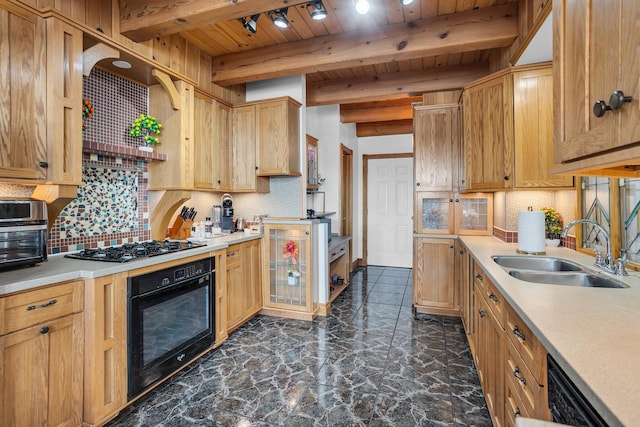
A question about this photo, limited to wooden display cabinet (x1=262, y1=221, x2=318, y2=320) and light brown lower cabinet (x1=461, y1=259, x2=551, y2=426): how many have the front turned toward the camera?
1

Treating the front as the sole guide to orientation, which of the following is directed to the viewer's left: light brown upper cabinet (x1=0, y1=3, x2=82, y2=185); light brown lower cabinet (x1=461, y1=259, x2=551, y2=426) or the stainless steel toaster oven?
the light brown lower cabinet

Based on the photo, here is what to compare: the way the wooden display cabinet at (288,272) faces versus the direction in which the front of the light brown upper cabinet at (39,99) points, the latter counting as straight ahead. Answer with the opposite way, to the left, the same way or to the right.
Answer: to the right

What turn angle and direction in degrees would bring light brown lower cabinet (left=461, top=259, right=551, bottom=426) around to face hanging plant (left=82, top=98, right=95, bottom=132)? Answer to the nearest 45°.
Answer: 0° — it already faces it

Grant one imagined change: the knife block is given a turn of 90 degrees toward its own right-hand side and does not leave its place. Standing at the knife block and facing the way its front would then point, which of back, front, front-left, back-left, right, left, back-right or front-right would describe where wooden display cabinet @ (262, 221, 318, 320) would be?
back-left

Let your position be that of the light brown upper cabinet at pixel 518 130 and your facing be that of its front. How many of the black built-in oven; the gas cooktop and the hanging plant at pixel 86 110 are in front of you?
3

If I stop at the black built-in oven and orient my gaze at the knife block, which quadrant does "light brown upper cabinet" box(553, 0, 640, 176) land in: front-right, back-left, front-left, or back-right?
back-right

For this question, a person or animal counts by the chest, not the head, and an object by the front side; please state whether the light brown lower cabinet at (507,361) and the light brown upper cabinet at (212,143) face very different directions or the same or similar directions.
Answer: very different directions

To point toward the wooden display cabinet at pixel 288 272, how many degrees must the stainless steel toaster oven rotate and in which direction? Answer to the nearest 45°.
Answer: approximately 45° to its left

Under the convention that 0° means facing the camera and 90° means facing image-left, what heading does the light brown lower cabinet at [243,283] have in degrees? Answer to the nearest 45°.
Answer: approximately 315°

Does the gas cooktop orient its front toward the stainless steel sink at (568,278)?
yes

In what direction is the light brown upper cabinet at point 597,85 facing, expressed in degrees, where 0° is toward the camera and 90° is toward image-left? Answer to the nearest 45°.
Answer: approximately 45°
